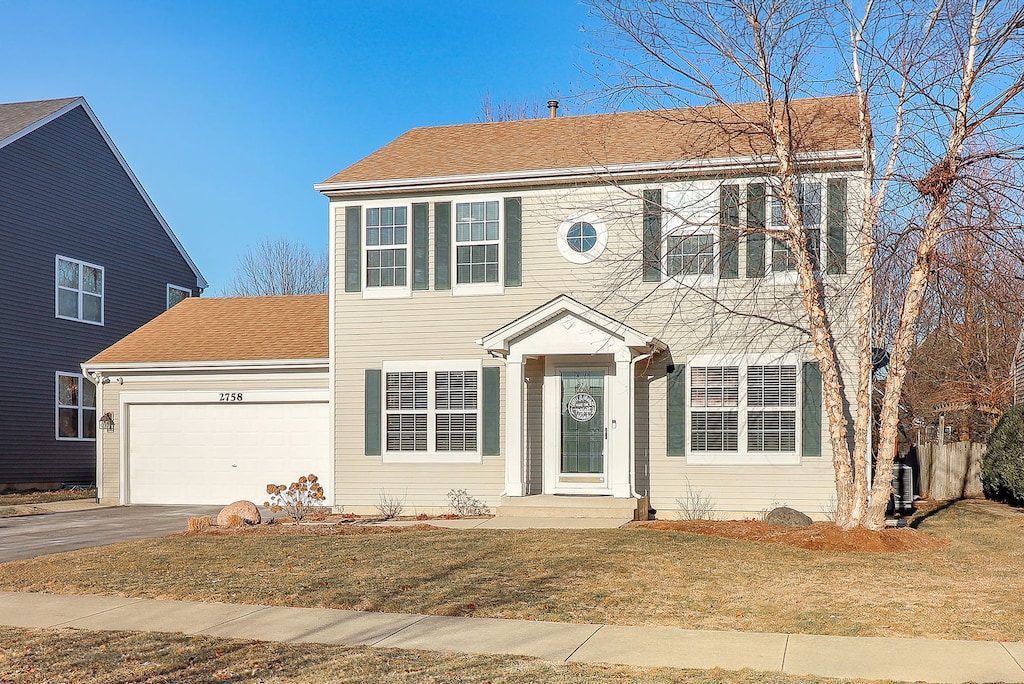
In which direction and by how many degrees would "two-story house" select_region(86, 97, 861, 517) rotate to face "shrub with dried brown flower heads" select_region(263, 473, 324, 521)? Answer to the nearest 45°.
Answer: approximately 90° to its right

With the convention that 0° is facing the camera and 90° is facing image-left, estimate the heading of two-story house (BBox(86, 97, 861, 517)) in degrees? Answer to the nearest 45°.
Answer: approximately 0°

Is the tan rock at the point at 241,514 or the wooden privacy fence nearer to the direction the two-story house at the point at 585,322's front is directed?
the tan rock

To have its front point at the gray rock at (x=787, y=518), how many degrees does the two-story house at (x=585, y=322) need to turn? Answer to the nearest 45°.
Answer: approximately 45° to its left

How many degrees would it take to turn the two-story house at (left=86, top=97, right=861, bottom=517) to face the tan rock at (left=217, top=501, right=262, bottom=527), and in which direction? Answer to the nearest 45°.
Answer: approximately 90° to its right

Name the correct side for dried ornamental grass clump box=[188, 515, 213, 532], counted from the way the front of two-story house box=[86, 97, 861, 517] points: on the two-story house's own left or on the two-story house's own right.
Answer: on the two-story house's own right
